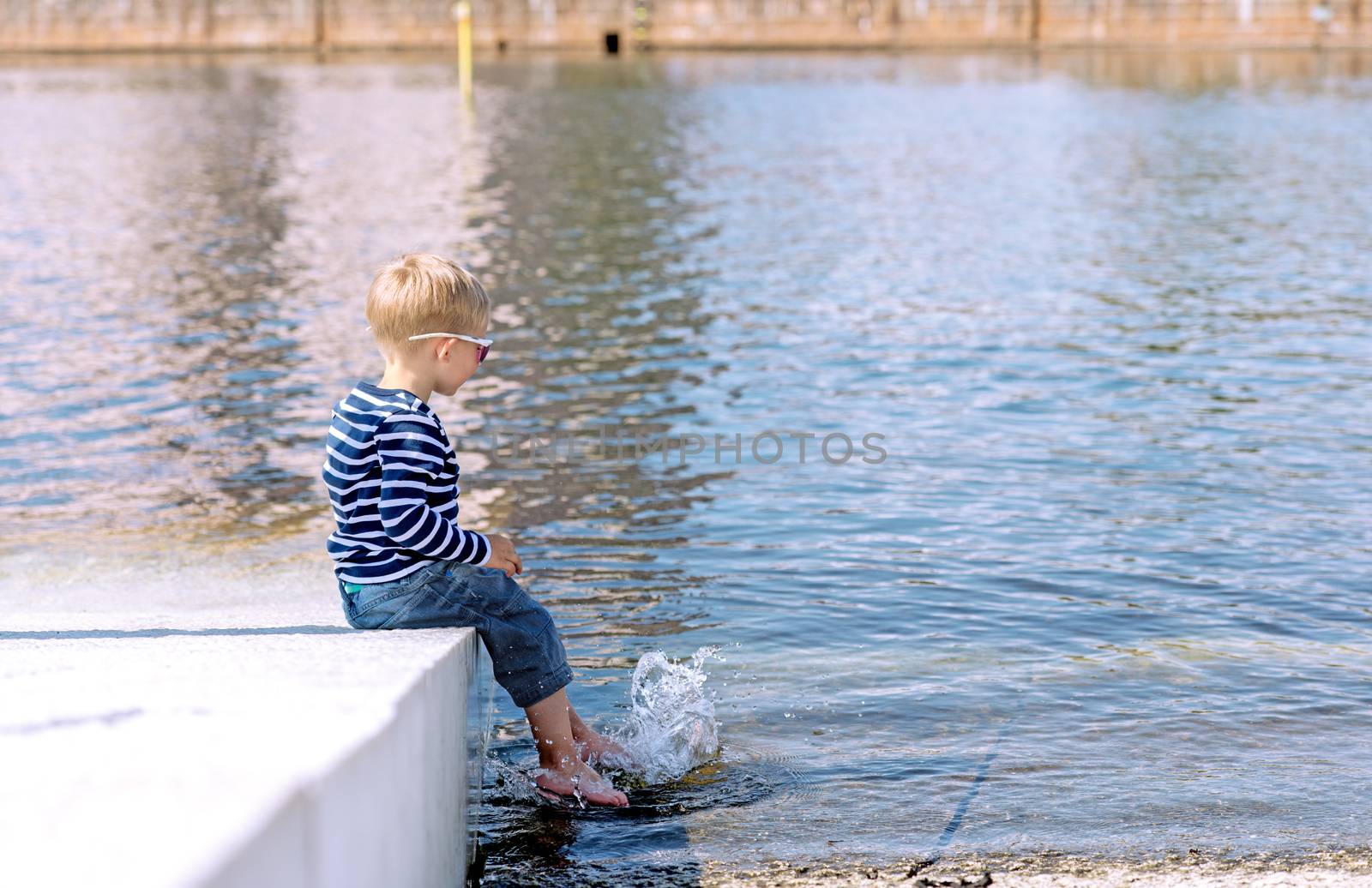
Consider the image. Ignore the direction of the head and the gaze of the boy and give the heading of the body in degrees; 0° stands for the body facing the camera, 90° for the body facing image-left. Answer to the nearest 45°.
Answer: approximately 270°

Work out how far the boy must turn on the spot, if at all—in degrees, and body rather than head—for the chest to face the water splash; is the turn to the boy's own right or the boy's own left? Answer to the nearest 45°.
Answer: approximately 45° to the boy's own left

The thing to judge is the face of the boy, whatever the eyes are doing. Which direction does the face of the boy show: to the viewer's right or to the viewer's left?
to the viewer's right
